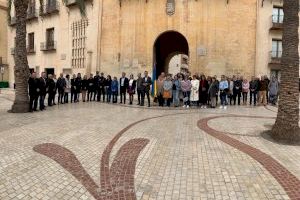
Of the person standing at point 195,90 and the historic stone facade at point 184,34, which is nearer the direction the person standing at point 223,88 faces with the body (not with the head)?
the person standing

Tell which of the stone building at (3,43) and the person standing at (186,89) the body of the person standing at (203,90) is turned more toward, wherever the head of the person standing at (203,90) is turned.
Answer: the person standing

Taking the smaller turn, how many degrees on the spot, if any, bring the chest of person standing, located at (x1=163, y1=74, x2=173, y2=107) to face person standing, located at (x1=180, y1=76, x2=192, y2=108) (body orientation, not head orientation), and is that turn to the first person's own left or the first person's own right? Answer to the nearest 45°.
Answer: approximately 90° to the first person's own left

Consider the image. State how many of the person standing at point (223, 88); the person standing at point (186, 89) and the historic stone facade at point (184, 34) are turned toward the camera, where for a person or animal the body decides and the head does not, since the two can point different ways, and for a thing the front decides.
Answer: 3

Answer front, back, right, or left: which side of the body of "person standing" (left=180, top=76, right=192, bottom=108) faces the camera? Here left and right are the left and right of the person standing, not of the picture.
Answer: front

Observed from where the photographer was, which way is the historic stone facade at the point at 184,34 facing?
facing the viewer

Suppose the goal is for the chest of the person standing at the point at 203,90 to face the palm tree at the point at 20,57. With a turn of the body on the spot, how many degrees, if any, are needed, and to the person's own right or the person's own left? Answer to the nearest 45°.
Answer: approximately 45° to the person's own right

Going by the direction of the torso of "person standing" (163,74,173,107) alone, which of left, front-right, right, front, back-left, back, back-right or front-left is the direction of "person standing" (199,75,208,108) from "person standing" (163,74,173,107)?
left

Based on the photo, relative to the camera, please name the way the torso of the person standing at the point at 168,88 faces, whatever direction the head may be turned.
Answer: toward the camera

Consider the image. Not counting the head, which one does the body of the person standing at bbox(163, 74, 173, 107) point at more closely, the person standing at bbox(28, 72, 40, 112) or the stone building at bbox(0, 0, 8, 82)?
the person standing
